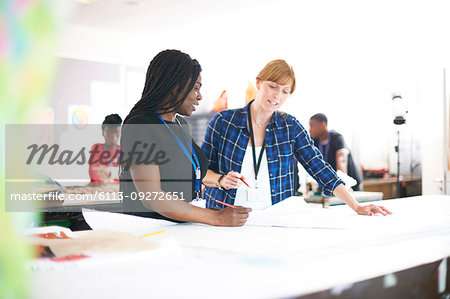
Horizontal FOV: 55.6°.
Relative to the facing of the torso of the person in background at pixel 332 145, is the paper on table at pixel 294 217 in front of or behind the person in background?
in front

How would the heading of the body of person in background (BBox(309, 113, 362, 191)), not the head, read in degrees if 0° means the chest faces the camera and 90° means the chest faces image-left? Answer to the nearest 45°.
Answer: approximately 45°

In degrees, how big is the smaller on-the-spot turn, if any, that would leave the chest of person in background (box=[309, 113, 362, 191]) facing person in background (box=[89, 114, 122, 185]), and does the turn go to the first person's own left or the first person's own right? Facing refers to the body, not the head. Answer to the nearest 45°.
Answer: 0° — they already face them

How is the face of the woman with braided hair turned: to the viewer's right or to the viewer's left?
to the viewer's right

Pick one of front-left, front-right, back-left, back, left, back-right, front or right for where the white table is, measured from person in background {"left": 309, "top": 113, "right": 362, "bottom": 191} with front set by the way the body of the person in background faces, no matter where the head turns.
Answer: front-left
